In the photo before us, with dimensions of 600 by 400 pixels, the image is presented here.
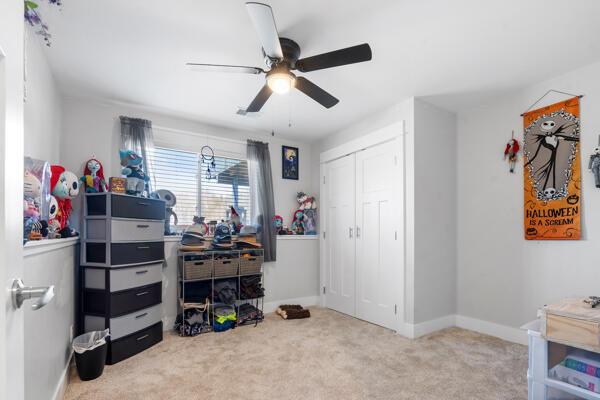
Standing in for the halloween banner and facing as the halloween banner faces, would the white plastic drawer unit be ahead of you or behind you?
ahead

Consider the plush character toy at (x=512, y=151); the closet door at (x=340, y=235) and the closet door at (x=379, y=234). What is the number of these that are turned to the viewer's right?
0

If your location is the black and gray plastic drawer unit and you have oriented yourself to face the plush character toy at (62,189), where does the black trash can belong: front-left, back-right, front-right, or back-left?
front-left

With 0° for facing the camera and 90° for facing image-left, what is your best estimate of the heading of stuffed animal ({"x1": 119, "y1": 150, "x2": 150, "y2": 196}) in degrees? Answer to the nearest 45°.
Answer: approximately 315°

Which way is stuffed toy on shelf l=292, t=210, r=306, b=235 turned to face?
toward the camera

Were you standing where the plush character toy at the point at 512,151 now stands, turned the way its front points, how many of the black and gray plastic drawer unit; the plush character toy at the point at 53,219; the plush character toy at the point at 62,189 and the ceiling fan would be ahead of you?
4

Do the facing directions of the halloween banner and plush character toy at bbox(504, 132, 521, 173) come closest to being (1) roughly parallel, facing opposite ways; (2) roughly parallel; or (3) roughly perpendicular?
roughly parallel

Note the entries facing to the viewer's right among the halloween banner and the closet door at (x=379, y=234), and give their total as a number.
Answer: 0

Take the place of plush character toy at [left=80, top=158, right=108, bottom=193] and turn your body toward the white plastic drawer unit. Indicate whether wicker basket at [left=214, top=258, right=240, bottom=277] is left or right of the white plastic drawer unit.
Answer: left

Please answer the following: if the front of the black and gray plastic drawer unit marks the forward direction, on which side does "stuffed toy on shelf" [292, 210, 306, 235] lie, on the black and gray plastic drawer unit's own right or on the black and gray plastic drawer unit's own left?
on the black and gray plastic drawer unit's own left

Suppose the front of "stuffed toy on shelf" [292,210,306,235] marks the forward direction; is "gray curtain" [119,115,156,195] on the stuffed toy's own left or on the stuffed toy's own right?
on the stuffed toy's own right

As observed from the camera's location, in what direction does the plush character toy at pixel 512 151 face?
facing the viewer and to the left of the viewer
